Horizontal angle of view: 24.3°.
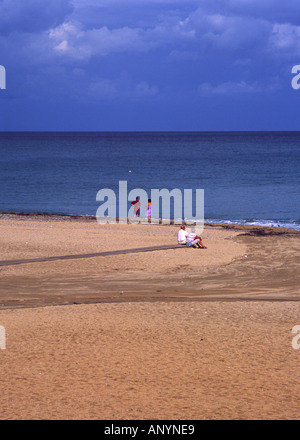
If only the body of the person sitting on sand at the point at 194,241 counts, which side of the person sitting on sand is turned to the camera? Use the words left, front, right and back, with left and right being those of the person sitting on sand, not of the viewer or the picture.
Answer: right

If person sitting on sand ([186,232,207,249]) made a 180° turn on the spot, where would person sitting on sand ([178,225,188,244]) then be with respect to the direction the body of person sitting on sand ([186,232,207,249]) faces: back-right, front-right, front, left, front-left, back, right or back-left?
front-right
